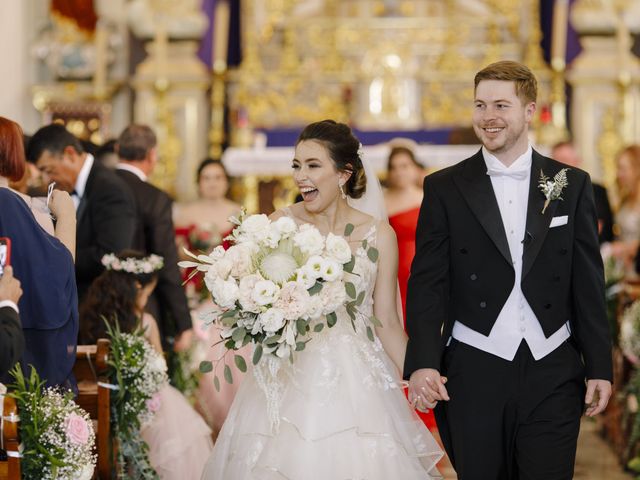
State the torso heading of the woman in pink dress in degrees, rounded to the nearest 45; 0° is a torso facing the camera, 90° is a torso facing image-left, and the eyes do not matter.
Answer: approximately 0°

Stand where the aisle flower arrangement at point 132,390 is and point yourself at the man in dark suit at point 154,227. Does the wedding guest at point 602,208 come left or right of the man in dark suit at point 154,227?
right

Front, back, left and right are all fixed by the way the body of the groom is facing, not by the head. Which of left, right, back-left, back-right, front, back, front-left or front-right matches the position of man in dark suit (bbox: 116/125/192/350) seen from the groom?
back-right

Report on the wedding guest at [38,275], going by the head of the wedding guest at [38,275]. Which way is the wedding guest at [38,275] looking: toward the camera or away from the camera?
away from the camera

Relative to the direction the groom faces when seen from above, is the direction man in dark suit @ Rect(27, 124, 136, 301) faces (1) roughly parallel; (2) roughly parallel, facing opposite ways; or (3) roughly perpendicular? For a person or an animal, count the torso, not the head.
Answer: roughly perpendicular

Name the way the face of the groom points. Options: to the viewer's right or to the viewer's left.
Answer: to the viewer's left

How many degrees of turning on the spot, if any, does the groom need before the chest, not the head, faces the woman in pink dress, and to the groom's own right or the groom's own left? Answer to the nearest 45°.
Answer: approximately 135° to the groom's own right

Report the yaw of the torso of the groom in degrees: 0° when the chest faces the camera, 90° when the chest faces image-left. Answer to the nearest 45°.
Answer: approximately 0°
